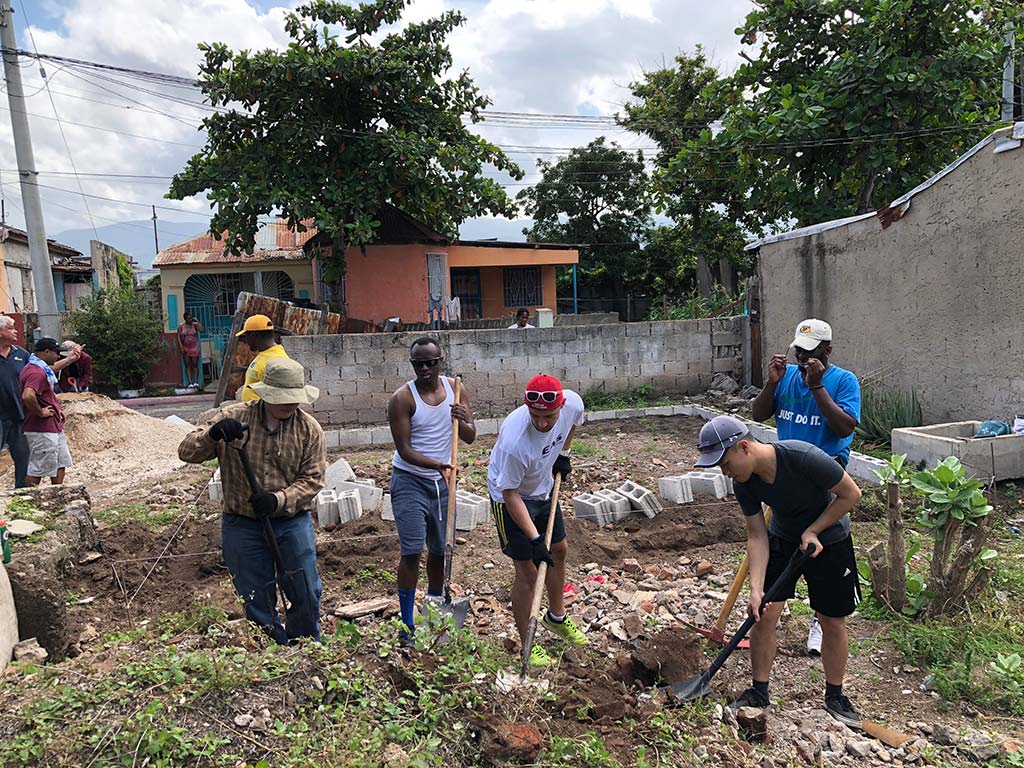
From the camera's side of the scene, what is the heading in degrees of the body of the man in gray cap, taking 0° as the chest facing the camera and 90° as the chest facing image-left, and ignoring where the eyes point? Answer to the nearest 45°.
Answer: approximately 45°

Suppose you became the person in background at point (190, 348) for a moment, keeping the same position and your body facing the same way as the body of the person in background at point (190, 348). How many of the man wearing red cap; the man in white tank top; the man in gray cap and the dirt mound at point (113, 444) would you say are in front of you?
4

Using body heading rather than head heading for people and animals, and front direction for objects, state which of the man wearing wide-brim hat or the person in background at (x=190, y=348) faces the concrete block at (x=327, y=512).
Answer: the person in background

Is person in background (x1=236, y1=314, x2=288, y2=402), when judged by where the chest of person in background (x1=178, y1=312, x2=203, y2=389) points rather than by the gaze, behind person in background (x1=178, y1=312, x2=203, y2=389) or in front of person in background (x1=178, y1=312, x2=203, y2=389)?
in front

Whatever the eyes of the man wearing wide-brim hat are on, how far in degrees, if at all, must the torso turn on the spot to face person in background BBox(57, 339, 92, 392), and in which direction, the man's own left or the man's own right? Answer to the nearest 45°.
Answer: approximately 180°

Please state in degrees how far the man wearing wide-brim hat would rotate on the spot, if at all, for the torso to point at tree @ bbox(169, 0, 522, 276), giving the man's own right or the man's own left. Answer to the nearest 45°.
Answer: approximately 180°

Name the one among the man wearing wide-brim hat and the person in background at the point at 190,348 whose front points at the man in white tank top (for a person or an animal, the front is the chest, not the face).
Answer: the person in background

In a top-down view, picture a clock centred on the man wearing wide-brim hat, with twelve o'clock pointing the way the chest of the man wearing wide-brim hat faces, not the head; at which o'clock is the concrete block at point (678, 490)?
The concrete block is roughly at 8 o'clock from the man wearing wide-brim hat.
